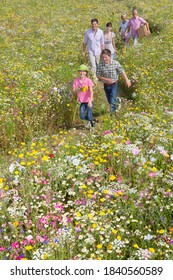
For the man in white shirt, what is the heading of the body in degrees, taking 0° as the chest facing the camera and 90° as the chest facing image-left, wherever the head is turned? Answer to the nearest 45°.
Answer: approximately 0°

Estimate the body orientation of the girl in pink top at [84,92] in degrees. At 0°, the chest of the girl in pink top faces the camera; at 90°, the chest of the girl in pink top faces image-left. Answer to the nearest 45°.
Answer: approximately 0°

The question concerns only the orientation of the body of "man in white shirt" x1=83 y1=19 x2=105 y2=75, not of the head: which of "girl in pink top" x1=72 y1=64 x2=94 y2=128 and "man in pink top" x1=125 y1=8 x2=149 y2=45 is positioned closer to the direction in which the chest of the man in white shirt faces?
the girl in pink top
